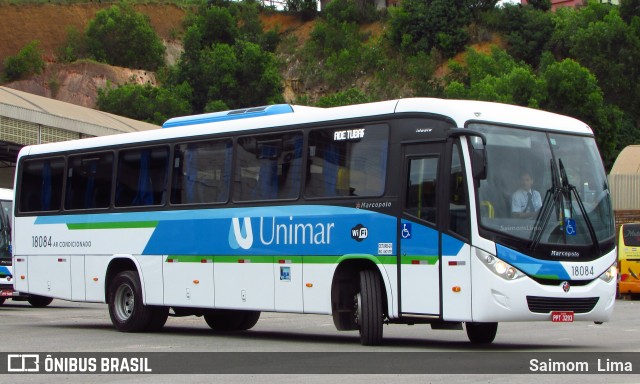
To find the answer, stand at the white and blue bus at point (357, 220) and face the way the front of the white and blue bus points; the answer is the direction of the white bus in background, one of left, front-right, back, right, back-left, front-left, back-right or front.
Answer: back

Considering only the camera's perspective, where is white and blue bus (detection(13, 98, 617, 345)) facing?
facing the viewer and to the right of the viewer
